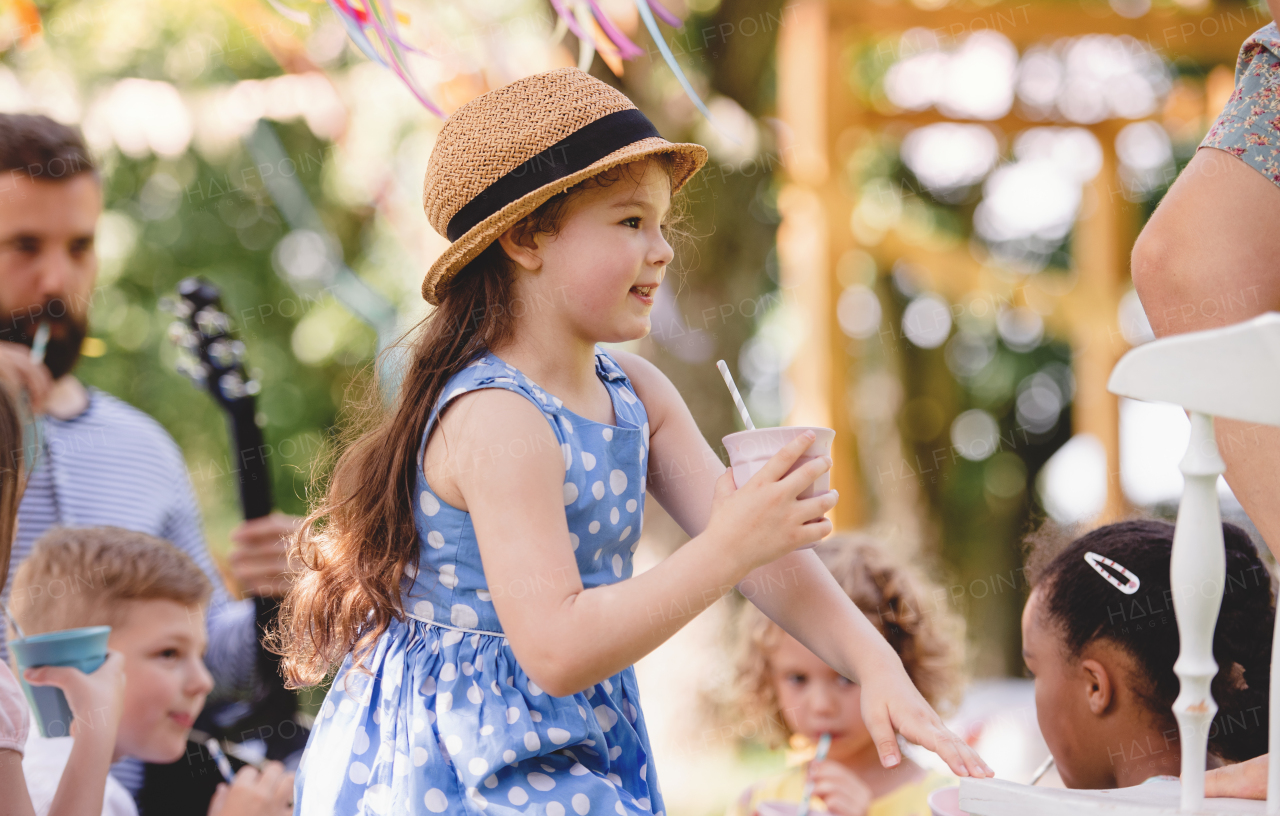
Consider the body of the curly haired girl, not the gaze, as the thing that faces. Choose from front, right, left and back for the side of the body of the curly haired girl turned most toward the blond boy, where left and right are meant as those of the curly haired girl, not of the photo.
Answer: right

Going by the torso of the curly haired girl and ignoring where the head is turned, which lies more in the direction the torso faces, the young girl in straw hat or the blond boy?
the young girl in straw hat

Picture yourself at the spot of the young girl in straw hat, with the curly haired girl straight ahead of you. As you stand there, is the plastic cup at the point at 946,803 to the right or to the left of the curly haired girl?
right

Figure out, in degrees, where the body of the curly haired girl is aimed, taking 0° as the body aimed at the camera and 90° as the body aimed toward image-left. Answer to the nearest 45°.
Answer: approximately 0°
